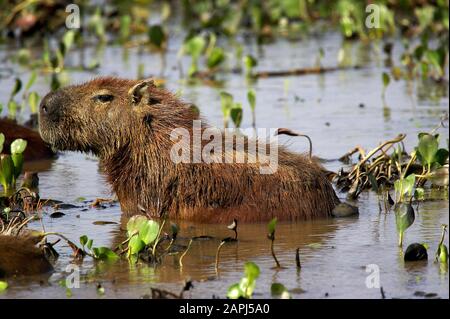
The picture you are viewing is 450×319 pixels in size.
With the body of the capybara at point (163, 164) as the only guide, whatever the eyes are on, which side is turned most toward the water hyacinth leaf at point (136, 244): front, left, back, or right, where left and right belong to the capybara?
left

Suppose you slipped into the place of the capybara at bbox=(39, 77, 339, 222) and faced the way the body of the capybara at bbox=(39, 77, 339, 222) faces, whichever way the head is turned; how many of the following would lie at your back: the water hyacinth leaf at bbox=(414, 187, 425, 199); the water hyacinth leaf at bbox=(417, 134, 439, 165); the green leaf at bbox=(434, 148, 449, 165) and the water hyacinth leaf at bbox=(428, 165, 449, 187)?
4

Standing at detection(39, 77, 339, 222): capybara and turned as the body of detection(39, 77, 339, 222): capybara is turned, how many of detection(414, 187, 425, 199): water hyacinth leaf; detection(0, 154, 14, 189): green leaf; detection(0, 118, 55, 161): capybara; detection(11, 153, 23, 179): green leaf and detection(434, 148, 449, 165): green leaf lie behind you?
2

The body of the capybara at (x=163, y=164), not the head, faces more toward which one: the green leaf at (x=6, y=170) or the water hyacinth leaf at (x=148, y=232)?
the green leaf

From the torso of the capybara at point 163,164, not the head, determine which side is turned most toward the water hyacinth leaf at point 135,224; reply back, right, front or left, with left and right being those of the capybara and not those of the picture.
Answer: left

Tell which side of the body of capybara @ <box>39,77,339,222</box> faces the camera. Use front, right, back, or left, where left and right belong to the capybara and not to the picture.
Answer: left

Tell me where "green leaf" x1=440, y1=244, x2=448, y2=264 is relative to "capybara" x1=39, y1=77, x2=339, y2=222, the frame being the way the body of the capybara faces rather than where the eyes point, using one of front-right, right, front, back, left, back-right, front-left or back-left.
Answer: back-left

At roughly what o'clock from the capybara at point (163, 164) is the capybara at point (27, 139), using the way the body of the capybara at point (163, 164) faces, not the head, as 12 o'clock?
the capybara at point (27, 139) is roughly at 2 o'clock from the capybara at point (163, 164).

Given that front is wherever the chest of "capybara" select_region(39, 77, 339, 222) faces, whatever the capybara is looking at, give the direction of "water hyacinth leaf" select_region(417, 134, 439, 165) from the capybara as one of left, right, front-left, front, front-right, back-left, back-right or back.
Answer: back

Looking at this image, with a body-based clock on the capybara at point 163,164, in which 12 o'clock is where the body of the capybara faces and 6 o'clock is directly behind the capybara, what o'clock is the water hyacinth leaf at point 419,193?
The water hyacinth leaf is roughly at 6 o'clock from the capybara.

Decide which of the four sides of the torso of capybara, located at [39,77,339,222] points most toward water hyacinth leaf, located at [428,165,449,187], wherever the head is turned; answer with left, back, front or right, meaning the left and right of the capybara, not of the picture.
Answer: back

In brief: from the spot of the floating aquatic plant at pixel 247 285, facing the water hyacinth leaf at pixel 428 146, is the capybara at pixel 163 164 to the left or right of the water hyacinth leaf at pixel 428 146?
left

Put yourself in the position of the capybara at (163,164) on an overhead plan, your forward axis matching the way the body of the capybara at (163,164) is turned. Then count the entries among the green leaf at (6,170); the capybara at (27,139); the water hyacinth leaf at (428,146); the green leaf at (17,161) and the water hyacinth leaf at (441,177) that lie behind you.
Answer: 2

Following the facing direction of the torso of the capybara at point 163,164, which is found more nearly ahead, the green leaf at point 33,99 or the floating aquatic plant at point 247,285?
the green leaf

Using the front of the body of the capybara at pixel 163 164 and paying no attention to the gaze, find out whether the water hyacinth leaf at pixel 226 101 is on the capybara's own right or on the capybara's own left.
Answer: on the capybara's own right

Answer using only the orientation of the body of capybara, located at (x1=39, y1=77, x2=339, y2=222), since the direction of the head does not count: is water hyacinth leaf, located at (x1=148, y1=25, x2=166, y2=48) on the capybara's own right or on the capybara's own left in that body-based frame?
on the capybara's own right
